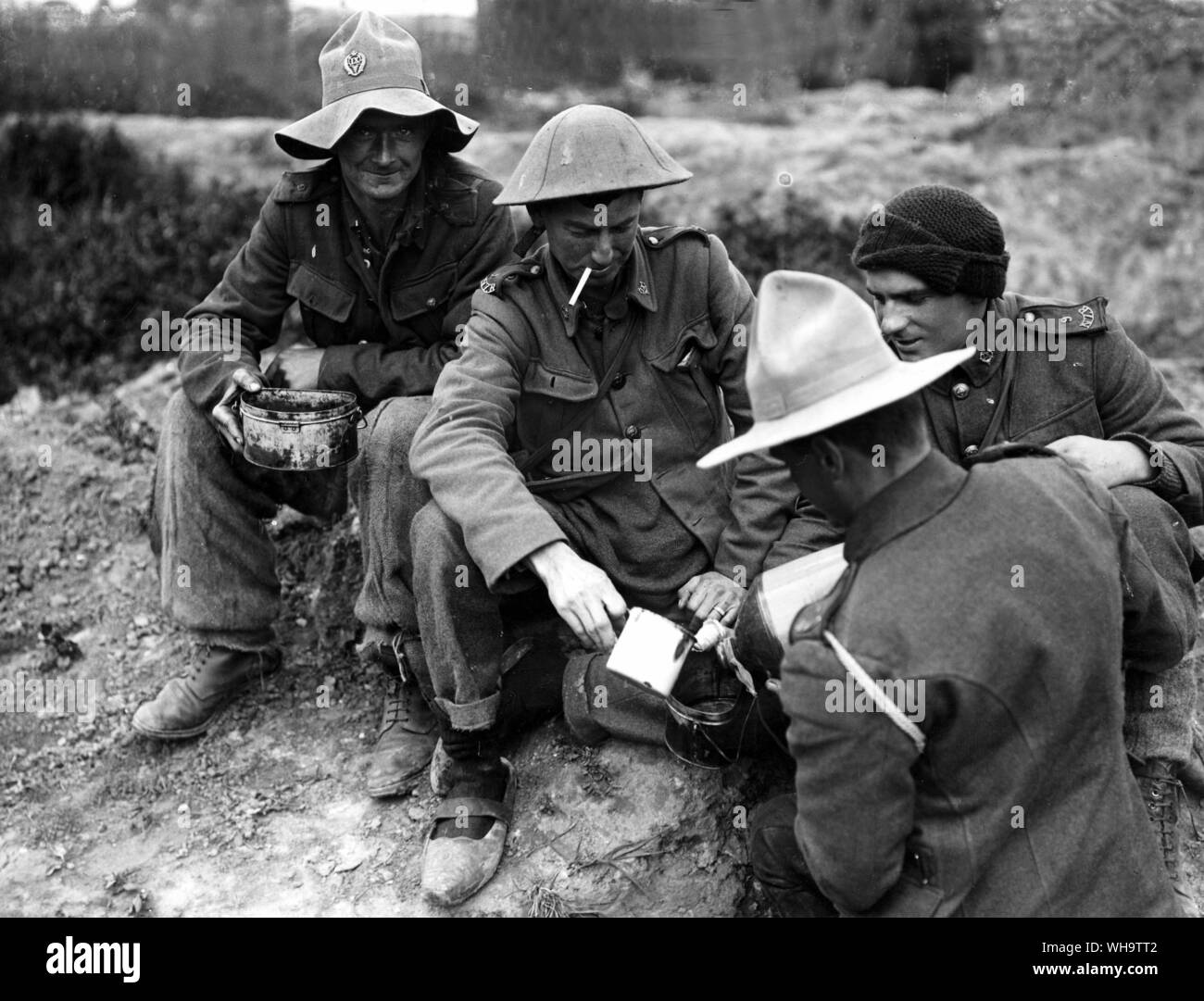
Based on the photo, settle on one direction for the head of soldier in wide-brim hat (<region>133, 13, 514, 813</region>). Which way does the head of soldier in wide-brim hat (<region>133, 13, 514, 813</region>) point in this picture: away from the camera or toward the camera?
toward the camera

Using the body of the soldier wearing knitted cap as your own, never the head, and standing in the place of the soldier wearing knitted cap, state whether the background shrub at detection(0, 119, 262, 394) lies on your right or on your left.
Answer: on your right

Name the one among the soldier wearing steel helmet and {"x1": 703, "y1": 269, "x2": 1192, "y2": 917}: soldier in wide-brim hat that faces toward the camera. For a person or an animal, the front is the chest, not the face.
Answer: the soldier wearing steel helmet

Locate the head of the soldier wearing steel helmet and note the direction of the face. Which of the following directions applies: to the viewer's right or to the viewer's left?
to the viewer's right

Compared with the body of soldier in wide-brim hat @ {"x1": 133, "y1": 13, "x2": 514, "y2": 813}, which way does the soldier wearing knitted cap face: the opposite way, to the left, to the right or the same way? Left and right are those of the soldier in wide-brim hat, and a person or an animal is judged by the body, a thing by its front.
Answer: to the right

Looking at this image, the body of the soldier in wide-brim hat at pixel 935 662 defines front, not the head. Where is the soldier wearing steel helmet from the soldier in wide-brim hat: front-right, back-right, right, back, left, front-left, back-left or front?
front

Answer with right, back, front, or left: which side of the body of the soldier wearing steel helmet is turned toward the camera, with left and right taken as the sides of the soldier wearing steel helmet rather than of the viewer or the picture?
front

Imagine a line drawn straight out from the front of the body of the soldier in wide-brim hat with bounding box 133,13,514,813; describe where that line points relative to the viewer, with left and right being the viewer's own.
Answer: facing the viewer

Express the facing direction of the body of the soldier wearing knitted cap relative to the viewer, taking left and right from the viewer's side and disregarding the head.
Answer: facing the viewer and to the left of the viewer

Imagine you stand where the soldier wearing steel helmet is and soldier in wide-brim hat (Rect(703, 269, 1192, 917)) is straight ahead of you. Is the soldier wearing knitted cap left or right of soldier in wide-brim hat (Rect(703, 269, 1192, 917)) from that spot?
left

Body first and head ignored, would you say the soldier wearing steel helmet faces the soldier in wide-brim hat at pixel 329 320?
no

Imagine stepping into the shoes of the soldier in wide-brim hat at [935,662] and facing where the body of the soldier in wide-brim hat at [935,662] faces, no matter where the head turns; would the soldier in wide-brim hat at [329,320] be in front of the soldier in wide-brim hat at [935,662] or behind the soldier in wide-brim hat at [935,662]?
in front

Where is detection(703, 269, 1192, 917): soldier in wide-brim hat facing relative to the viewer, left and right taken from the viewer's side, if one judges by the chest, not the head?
facing away from the viewer and to the left of the viewer

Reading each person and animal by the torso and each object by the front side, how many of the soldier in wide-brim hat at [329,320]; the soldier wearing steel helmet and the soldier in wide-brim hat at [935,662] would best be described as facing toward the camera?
2

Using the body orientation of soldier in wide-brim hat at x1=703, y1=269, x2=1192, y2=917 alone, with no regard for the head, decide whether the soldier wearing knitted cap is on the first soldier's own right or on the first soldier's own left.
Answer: on the first soldier's own right

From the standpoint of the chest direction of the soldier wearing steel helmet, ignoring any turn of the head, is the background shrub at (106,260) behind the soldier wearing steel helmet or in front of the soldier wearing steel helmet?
behind

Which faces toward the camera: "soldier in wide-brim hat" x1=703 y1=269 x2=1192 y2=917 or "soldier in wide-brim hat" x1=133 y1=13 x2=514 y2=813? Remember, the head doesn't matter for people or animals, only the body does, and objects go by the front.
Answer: "soldier in wide-brim hat" x1=133 y1=13 x2=514 y2=813

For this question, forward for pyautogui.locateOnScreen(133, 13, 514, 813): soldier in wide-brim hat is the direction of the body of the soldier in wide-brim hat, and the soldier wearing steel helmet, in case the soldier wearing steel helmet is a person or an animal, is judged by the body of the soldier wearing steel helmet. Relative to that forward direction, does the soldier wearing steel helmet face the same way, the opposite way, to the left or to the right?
the same way

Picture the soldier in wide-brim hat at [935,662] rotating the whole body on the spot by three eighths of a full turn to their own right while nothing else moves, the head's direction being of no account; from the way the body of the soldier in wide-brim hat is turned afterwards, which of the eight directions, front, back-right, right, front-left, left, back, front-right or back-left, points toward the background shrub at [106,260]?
back-left

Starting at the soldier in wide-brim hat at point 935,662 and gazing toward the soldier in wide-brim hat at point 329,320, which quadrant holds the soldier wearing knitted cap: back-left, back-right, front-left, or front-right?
front-right
